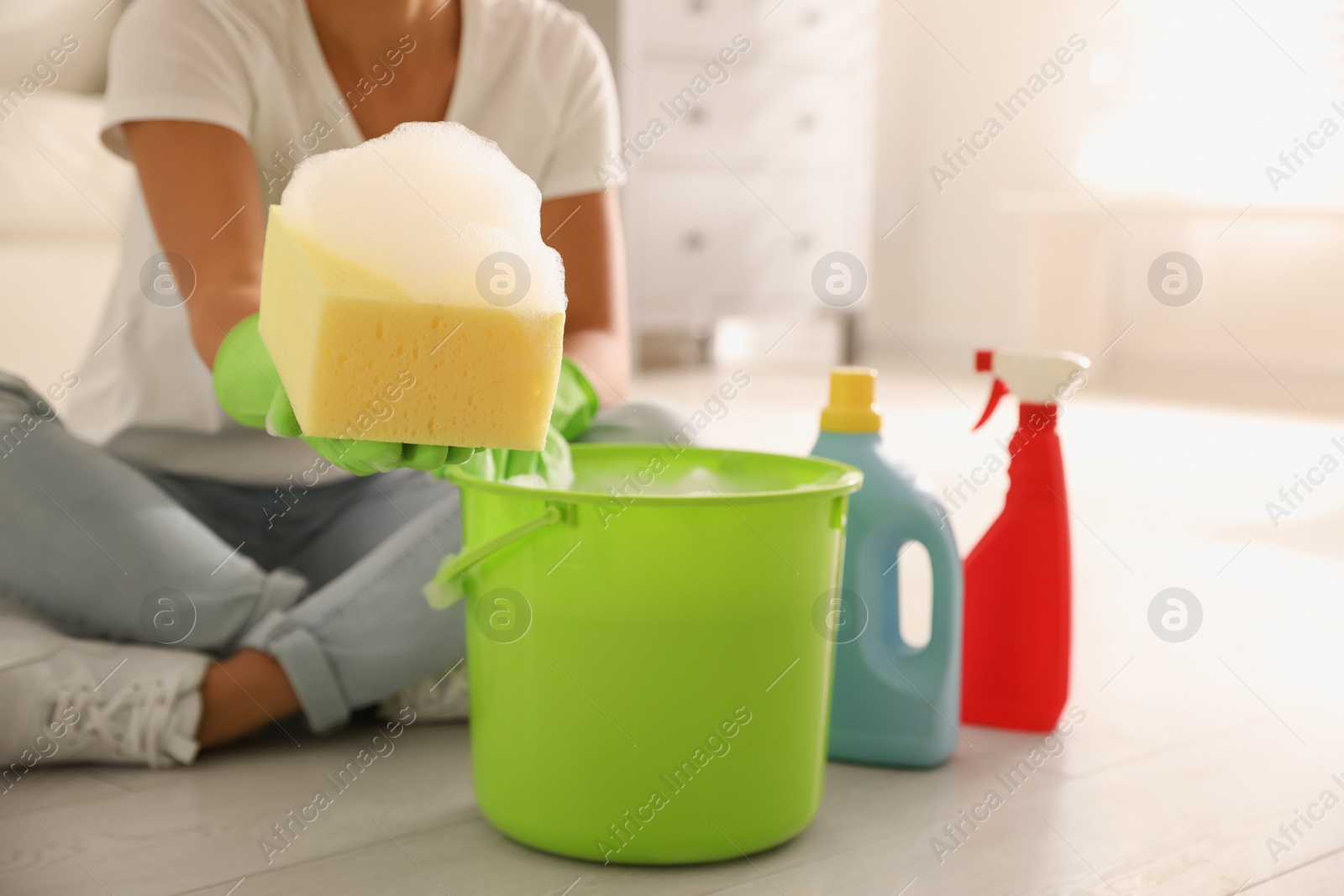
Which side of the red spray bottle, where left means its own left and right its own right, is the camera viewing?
left

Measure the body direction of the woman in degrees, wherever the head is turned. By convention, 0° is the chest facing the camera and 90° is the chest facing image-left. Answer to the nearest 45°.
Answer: approximately 0°

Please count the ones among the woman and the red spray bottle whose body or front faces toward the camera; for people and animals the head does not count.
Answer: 1
